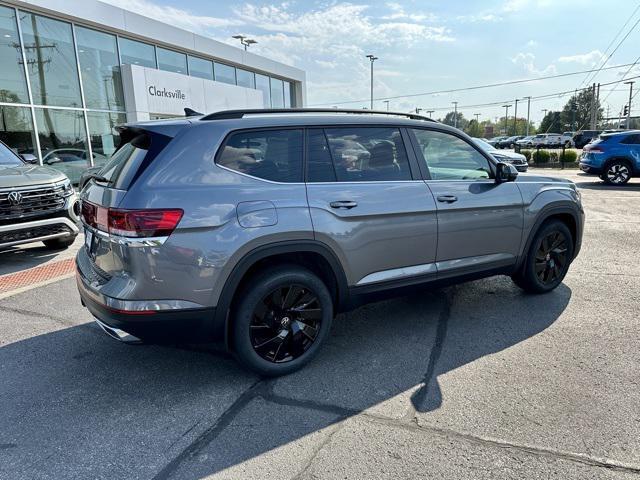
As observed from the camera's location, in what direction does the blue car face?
facing away from the viewer and to the right of the viewer

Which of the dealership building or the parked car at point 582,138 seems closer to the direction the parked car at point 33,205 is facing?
the parked car

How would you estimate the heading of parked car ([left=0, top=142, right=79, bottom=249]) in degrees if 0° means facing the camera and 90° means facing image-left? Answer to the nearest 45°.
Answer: approximately 315°

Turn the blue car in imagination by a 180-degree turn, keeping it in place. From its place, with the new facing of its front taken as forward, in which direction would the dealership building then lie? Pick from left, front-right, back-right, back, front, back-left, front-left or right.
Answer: front

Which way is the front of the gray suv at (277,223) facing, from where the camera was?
facing away from the viewer and to the right of the viewer

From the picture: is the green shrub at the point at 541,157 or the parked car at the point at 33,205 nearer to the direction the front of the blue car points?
the green shrub

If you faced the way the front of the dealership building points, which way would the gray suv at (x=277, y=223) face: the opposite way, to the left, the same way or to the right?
to the left

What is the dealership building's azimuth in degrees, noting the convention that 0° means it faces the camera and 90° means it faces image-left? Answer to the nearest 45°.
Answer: approximately 315°

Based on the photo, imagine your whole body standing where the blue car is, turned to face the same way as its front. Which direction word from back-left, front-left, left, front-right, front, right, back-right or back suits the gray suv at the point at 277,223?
back-right

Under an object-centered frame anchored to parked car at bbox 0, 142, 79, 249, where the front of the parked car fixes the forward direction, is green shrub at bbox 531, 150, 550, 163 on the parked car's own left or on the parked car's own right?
on the parked car's own left
